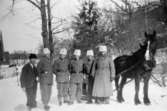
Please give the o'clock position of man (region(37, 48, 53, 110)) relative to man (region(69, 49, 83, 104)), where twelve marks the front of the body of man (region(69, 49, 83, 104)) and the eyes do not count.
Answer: man (region(37, 48, 53, 110)) is roughly at 2 o'clock from man (region(69, 49, 83, 104)).

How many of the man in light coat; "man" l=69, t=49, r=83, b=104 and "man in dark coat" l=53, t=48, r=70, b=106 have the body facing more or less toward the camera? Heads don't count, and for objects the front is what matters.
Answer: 3

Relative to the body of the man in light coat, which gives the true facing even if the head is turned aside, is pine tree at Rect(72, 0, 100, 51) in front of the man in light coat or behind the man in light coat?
behind

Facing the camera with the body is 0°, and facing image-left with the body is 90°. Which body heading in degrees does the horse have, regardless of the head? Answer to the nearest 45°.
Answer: approximately 315°

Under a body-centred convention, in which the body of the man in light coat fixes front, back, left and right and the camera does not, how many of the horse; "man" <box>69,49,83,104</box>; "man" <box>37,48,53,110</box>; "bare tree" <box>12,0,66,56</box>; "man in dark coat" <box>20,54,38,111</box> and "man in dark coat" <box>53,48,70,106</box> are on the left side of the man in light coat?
1

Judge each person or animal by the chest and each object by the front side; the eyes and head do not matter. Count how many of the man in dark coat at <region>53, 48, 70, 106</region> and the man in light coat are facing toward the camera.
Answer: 2

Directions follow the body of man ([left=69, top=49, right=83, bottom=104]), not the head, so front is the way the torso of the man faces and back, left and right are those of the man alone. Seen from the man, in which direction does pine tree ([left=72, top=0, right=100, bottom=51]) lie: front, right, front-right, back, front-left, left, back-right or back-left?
back

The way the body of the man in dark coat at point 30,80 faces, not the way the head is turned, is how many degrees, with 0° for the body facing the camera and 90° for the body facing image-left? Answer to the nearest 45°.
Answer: approximately 315°

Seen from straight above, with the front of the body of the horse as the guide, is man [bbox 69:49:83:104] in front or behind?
behind

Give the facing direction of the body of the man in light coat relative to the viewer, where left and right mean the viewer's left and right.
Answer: facing the viewer

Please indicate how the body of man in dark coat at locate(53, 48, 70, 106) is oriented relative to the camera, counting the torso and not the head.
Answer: toward the camera

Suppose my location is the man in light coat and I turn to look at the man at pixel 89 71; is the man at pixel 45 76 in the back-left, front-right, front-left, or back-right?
front-left

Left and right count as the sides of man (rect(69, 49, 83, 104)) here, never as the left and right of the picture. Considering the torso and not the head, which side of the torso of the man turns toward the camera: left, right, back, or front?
front

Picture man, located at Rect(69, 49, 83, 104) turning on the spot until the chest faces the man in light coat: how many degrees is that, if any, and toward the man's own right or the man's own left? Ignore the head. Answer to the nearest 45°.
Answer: approximately 45° to the man's own left

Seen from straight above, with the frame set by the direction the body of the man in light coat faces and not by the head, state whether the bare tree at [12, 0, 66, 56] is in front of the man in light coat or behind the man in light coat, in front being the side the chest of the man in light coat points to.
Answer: behind
